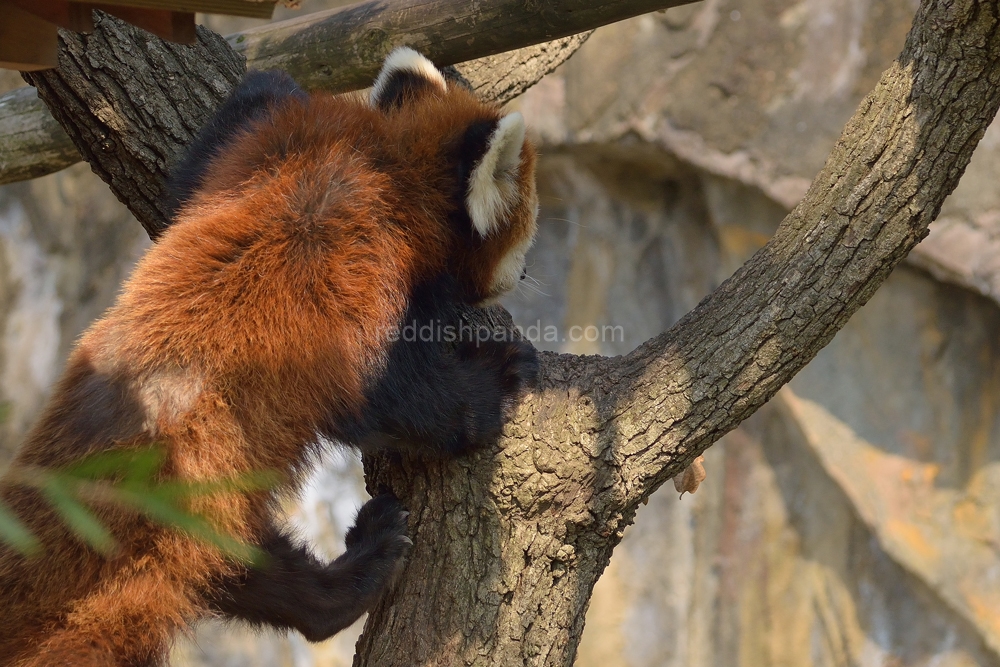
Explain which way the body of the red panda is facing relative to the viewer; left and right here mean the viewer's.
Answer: facing away from the viewer and to the right of the viewer
